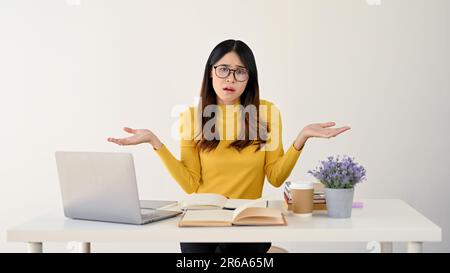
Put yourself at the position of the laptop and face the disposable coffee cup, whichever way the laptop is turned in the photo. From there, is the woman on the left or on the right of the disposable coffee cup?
left

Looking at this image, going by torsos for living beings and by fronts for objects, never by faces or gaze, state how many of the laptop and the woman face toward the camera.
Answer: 1

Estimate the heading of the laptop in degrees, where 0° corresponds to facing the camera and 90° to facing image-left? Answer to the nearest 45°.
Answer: approximately 225°

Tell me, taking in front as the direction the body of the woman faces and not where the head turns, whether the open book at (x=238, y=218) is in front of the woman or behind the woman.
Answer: in front

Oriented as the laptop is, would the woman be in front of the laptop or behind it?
in front

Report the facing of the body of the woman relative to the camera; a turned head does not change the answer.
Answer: toward the camera

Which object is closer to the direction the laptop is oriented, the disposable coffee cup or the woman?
the woman

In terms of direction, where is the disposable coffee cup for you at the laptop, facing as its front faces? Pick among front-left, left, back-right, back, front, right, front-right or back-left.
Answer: front-right

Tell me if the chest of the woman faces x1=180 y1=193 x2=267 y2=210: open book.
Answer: yes
